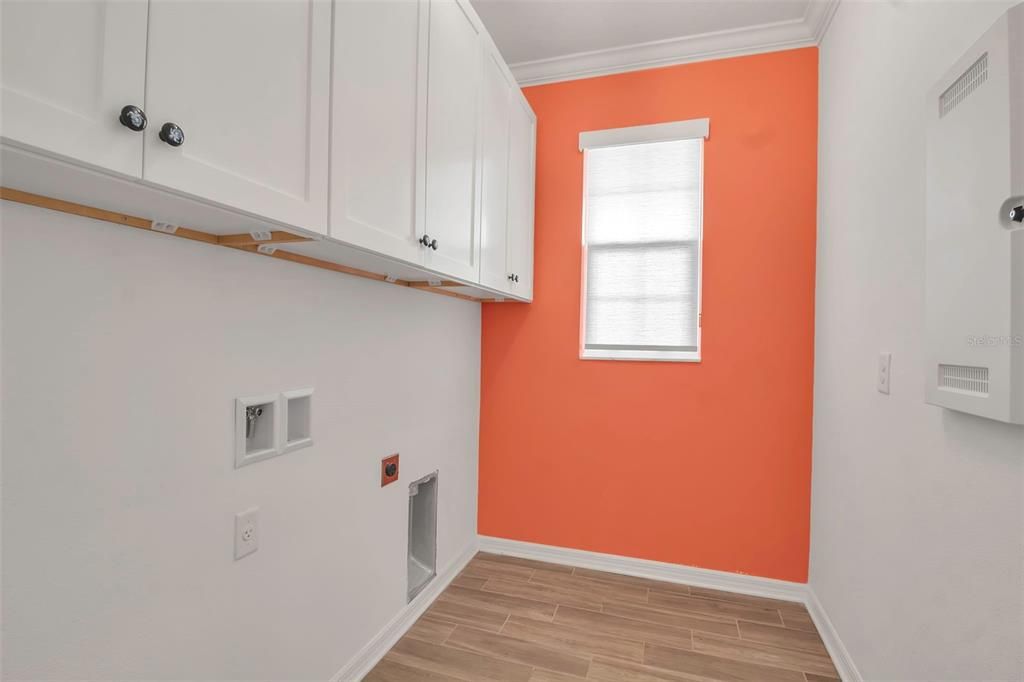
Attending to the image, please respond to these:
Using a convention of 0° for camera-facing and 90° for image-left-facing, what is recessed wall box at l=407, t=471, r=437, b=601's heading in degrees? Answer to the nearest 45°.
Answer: approximately 315°

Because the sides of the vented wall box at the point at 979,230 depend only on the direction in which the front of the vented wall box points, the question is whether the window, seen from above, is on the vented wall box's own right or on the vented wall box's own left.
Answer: on the vented wall box's own right

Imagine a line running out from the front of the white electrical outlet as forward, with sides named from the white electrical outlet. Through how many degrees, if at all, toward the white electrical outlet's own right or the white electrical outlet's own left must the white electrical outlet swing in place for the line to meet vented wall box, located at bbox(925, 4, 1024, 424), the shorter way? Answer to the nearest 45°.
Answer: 0° — it already faces it

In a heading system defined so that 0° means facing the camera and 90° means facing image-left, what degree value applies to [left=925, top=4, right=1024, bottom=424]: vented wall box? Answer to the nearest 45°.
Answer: approximately 45°

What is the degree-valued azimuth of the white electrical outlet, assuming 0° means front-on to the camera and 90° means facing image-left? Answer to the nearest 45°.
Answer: approximately 315°
